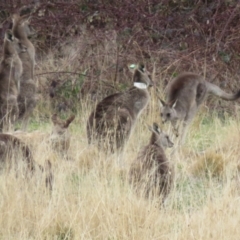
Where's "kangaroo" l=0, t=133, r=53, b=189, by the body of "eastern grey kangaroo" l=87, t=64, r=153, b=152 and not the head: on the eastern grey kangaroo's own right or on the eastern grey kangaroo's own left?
on the eastern grey kangaroo's own right

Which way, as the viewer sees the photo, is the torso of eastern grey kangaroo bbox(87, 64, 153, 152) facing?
to the viewer's right

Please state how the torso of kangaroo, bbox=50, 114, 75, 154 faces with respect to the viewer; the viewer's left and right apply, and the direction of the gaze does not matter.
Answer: facing the viewer

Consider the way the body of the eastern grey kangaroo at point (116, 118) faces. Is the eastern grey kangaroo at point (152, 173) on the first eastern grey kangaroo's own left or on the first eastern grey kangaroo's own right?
on the first eastern grey kangaroo's own right

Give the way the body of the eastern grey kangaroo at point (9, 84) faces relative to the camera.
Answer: to the viewer's right

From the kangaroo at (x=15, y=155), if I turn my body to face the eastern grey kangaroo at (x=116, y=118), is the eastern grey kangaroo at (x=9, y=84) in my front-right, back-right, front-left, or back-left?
front-left

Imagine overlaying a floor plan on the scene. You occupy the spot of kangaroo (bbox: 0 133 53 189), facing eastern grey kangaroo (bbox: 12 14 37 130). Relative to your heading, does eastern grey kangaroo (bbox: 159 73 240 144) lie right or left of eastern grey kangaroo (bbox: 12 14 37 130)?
right

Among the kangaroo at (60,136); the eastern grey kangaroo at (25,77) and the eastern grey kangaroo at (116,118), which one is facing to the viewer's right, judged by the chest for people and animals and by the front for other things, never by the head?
the eastern grey kangaroo at (116,118)

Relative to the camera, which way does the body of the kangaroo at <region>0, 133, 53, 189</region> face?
to the viewer's right

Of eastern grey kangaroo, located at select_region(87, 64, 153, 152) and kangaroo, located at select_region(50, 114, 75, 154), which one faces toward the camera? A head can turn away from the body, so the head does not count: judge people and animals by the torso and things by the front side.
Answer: the kangaroo
